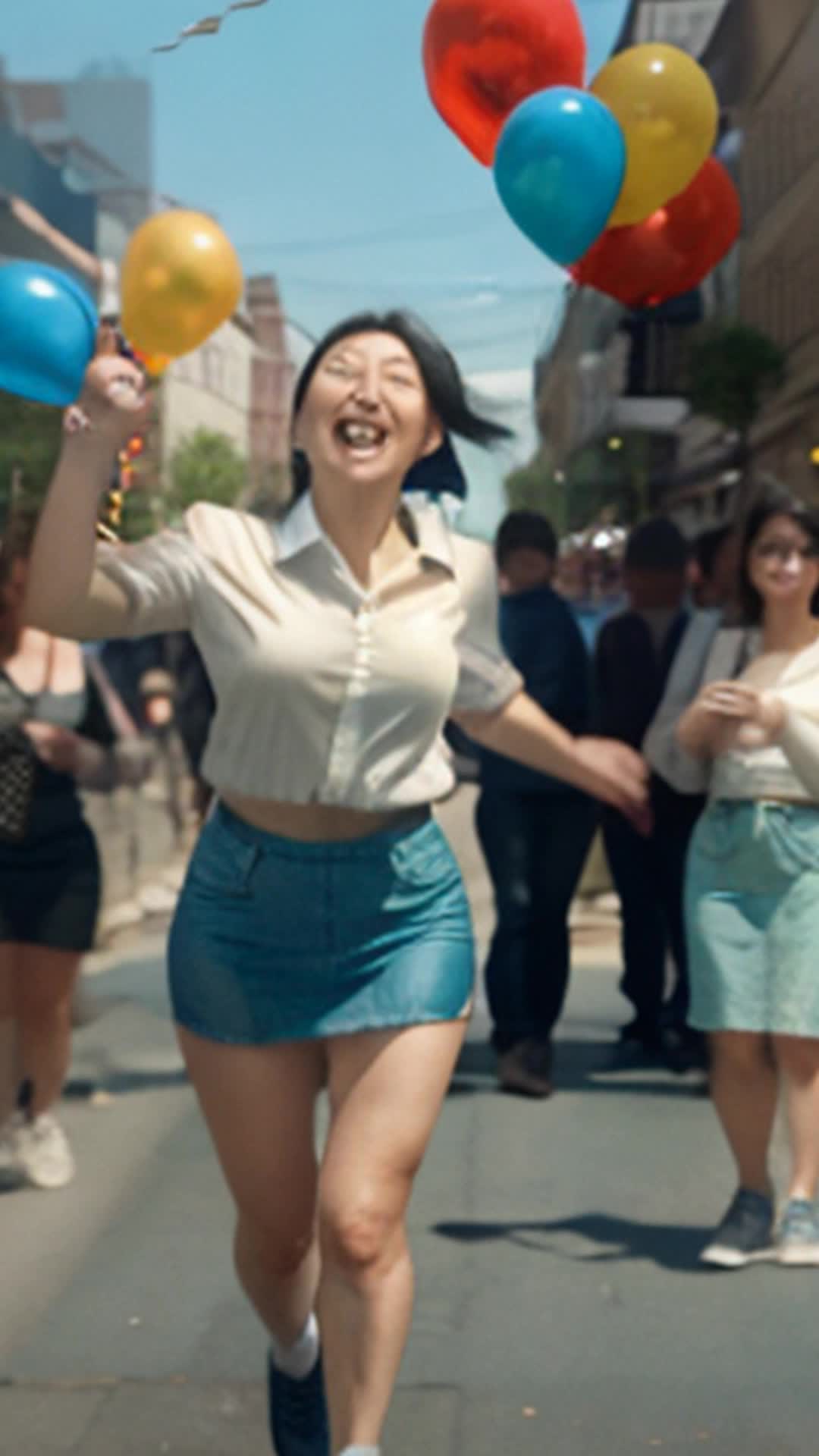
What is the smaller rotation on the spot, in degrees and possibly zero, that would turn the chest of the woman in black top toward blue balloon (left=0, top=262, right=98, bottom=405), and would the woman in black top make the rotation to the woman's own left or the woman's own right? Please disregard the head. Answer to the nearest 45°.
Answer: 0° — they already face it

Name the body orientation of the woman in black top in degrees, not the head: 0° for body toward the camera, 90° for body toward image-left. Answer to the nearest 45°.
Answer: approximately 0°

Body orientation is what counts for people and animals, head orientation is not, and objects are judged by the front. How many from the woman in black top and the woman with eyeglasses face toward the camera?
2

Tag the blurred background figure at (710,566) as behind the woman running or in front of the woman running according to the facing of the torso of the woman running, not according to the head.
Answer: behind

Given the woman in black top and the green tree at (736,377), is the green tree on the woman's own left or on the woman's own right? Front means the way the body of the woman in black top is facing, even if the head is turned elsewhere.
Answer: on the woman's own left

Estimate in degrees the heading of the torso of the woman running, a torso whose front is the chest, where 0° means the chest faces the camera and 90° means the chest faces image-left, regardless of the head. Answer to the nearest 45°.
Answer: approximately 0°

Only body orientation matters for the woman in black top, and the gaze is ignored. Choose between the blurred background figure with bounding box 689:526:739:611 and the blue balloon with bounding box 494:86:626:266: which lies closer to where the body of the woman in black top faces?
the blue balloon

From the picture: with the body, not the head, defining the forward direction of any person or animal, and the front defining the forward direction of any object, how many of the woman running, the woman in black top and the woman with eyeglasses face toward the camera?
3

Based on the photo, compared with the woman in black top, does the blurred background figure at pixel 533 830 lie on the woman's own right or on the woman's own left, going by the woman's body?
on the woman's own left

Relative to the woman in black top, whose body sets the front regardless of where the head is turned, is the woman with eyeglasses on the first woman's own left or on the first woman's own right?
on the first woman's own left
